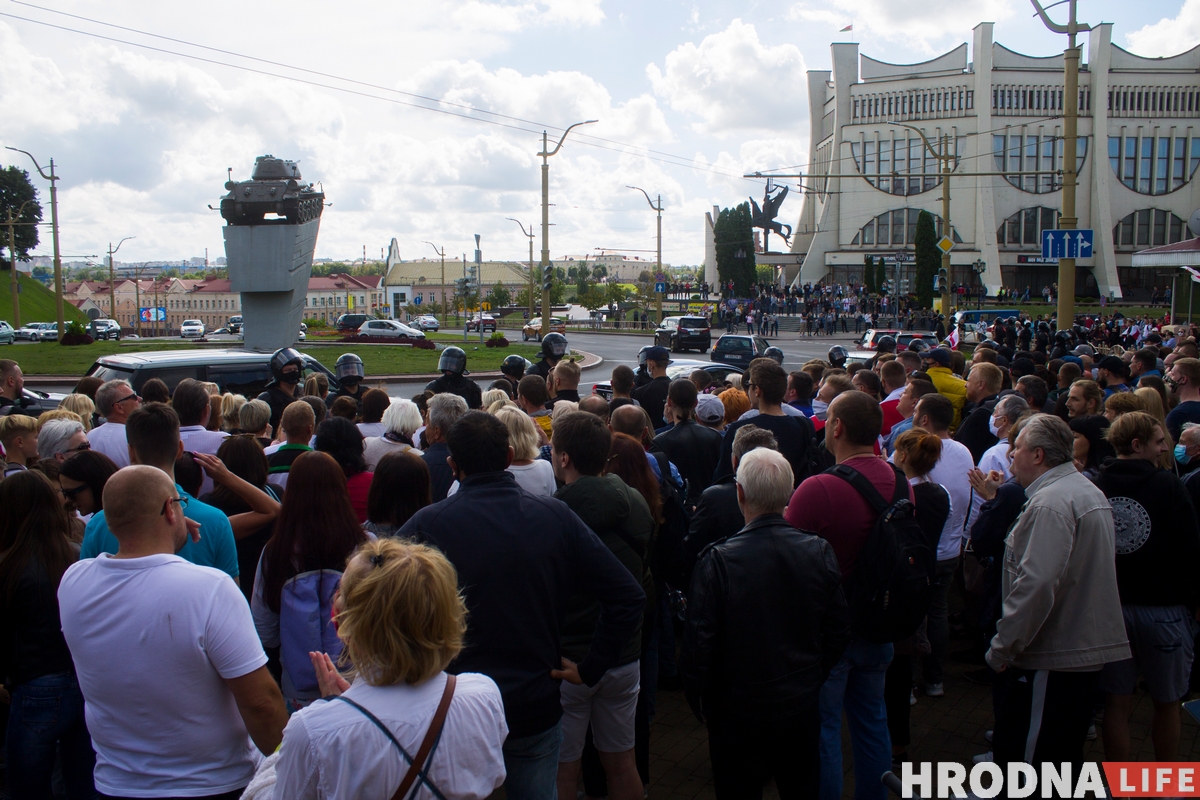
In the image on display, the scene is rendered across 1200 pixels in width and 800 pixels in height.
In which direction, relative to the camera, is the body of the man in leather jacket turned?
away from the camera

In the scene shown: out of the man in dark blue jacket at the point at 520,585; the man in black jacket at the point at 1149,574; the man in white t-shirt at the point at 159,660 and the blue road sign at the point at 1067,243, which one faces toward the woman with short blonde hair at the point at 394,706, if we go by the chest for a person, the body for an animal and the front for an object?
the blue road sign

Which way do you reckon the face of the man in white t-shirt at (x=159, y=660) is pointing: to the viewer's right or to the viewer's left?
to the viewer's right

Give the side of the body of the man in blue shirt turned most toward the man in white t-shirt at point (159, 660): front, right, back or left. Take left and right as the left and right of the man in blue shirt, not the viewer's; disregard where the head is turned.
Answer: back

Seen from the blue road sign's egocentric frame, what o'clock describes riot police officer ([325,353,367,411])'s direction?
The riot police officer is roughly at 1 o'clock from the blue road sign.

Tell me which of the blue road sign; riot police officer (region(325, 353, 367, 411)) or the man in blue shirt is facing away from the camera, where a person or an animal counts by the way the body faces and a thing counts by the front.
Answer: the man in blue shirt

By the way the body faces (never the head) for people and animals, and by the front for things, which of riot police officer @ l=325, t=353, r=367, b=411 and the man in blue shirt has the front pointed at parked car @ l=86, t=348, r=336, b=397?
the man in blue shirt

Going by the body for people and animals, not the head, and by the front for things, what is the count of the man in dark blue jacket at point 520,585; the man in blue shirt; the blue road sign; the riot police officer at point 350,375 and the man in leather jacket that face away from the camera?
3

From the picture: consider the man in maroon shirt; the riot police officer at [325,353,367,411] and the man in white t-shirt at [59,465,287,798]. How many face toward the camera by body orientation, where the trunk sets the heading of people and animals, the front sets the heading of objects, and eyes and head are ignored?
1

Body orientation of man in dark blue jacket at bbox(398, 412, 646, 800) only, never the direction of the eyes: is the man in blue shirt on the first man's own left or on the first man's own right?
on the first man's own left

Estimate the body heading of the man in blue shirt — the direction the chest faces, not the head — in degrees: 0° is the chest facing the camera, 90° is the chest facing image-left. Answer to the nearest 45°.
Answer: approximately 180°

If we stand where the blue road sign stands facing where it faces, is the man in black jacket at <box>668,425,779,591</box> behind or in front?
in front

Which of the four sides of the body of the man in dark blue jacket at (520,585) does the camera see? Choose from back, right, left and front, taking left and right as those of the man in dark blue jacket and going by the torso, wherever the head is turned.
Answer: back

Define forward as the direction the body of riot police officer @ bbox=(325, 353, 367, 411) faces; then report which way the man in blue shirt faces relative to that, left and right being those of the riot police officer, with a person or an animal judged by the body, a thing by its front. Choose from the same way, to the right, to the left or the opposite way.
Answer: the opposite way

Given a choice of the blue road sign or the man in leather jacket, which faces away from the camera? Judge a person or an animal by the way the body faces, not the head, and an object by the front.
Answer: the man in leather jacket

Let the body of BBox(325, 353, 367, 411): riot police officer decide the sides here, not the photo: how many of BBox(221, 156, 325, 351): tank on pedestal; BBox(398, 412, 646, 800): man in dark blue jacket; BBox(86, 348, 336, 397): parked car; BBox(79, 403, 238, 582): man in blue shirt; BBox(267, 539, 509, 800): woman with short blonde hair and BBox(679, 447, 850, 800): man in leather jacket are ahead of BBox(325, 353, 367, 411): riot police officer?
4
